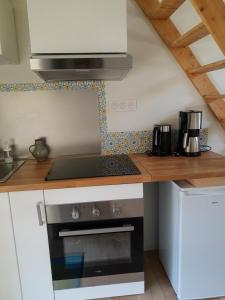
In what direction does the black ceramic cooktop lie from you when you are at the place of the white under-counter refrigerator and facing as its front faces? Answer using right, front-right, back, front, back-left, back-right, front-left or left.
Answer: right

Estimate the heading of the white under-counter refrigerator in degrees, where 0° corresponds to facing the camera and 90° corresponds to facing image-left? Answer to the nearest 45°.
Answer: approximately 0°

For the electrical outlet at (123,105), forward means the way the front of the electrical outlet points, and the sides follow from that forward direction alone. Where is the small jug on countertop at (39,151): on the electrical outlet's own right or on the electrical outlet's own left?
on the electrical outlet's own right

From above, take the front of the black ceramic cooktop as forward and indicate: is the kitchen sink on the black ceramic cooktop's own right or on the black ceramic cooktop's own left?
on the black ceramic cooktop's own right

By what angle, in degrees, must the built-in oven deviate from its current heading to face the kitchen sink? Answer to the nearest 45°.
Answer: approximately 135° to its right

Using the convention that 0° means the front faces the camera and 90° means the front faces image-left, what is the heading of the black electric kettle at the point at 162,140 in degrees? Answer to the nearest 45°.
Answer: approximately 270°
